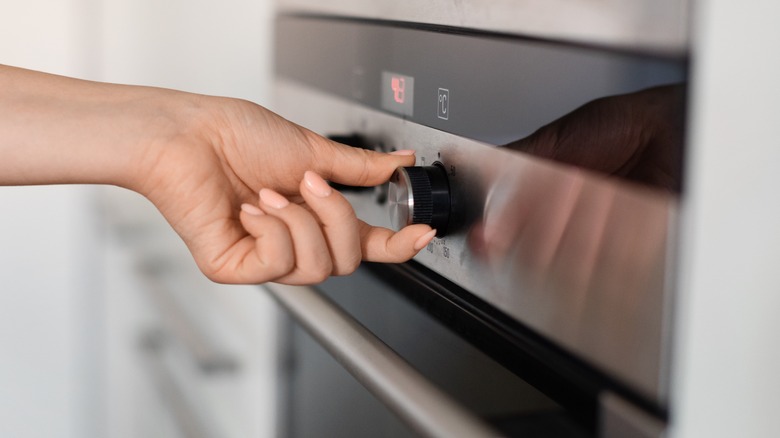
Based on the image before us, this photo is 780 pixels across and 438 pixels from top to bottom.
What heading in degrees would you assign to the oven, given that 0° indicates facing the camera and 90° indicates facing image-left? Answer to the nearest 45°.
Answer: approximately 45°
